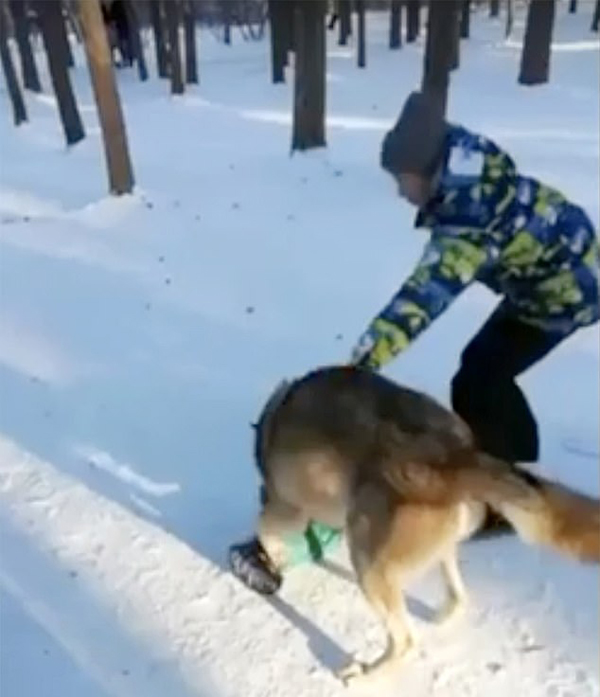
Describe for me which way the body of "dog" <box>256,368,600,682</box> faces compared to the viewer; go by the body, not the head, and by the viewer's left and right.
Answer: facing away from the viewer and to the left of the viewer

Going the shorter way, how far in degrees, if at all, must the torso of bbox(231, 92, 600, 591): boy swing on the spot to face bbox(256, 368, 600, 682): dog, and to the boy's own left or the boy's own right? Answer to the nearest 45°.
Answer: approximately 45° to the boy's own left

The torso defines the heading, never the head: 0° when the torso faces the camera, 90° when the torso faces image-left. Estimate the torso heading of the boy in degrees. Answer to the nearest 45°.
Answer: approximately 90°

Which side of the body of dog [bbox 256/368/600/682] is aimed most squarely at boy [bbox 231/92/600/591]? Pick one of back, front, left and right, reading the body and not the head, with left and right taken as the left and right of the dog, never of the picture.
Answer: right

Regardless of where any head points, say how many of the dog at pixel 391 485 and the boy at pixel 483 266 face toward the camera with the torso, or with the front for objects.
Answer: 0

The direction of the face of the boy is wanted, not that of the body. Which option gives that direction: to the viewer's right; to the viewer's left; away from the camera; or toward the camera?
to the viewer's left
